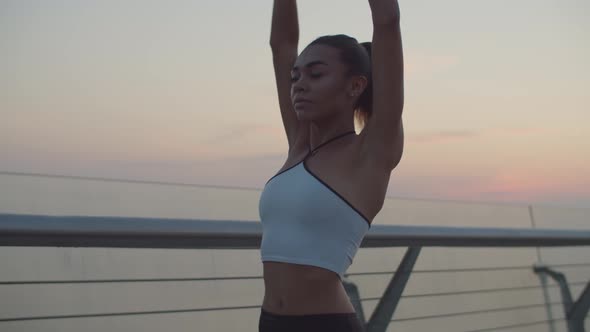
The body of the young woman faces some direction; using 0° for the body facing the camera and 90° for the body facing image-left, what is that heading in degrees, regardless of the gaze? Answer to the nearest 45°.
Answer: approximately 45°
